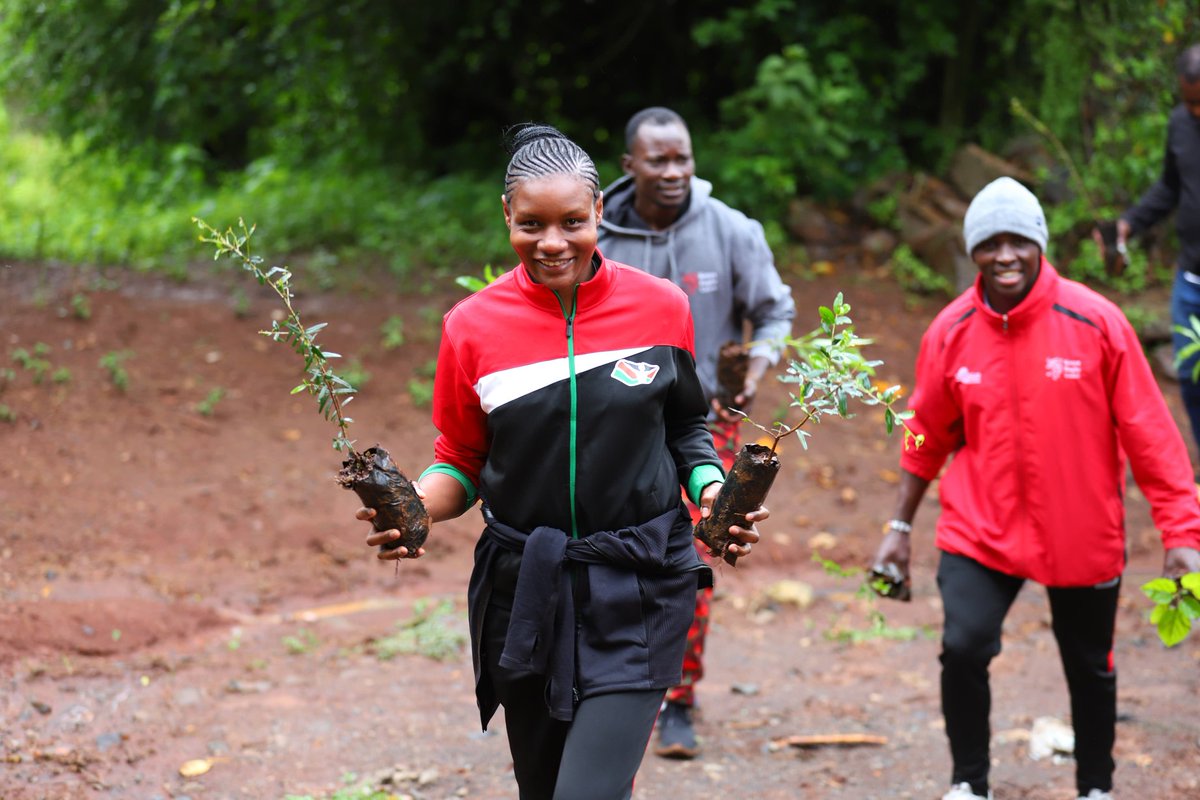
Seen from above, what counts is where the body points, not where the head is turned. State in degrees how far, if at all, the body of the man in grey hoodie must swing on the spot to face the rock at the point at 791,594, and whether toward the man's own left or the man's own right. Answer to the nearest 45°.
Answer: approximately 180°

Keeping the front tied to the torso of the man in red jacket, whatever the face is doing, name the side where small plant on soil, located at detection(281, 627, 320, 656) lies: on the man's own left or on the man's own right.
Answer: on the man's own right

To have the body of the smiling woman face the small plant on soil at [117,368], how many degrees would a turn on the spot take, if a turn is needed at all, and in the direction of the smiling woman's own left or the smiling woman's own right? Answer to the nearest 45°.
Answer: approximately 135° to the smiling woman's own right

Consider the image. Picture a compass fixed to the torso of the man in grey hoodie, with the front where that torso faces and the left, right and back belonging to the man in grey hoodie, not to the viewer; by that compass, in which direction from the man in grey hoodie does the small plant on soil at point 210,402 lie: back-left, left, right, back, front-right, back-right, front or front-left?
back-right

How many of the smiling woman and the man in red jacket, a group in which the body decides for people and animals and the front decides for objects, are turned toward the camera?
2

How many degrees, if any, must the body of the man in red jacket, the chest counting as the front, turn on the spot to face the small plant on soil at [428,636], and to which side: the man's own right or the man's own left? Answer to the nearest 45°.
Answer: approximately 135° to the man's own right

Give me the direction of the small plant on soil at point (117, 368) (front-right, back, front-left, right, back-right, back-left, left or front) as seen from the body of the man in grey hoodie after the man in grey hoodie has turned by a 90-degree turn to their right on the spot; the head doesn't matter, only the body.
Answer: front-right

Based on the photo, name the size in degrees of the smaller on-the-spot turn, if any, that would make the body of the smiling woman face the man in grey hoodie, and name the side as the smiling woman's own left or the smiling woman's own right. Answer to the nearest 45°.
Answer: approximately 180°

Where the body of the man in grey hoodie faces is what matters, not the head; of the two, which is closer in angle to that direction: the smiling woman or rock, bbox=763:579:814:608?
the smiling woman

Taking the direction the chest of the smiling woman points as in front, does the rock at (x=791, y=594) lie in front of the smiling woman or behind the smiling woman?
behind

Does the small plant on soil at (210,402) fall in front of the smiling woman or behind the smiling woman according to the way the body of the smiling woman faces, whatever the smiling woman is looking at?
behind
